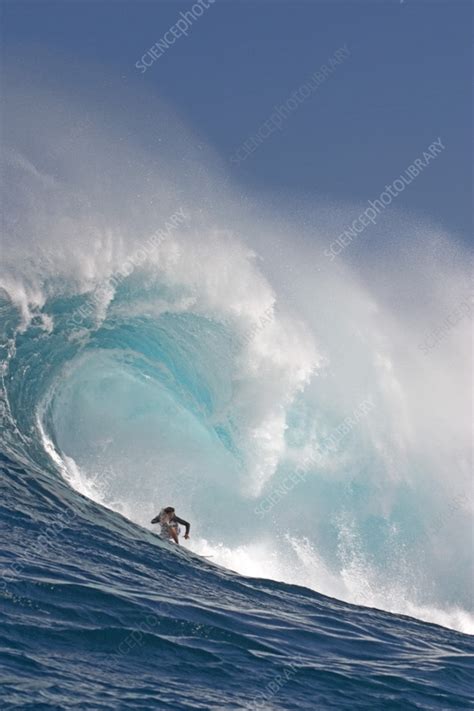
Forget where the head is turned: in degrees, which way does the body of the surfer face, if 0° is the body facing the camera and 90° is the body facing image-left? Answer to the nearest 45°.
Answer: approximately 0°
